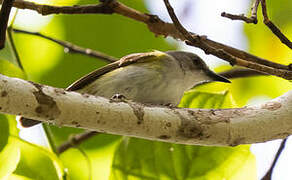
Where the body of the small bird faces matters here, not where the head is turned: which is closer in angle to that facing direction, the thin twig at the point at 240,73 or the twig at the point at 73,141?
the thin twig

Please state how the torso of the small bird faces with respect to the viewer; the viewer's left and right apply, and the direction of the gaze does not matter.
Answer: facing to the right of the viewer

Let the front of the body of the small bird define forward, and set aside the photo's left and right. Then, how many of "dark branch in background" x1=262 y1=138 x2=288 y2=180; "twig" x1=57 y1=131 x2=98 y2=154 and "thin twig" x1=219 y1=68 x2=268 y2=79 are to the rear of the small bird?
1

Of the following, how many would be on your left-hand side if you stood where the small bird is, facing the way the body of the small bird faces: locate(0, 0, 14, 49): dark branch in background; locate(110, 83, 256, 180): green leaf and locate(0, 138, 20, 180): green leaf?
1

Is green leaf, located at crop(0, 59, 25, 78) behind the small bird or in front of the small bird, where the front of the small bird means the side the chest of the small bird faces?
behind

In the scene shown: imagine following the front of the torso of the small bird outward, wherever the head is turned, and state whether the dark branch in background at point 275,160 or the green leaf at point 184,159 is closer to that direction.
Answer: the dark branch in background

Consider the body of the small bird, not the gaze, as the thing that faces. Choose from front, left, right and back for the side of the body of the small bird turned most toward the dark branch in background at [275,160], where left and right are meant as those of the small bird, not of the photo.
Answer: front

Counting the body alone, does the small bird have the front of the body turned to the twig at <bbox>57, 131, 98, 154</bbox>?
no
